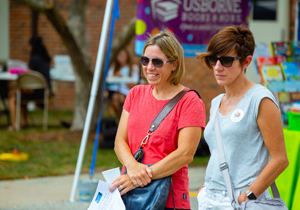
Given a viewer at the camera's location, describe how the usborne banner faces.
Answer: facing the viewer

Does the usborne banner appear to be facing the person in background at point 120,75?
no
